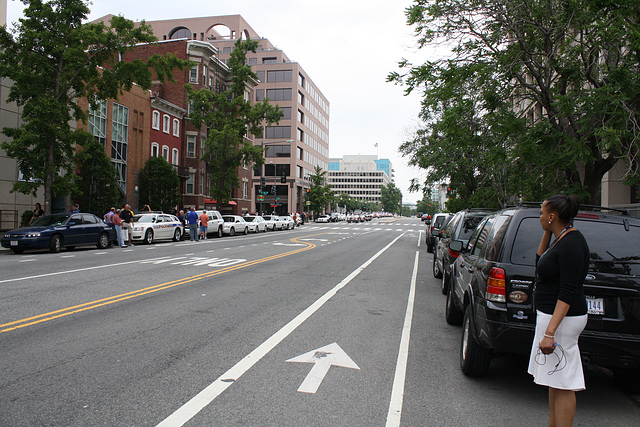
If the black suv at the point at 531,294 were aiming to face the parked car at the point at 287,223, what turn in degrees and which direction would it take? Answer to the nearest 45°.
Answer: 0° — it already faces it

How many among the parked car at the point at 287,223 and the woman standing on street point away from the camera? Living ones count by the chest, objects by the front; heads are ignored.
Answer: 0

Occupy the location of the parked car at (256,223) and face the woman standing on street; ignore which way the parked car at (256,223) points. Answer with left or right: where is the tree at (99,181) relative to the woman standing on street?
right

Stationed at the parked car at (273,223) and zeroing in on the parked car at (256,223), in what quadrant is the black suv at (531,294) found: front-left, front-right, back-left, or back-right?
front-left

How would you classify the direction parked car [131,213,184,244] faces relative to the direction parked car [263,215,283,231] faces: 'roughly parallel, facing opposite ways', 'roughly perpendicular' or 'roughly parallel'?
roughly parallel

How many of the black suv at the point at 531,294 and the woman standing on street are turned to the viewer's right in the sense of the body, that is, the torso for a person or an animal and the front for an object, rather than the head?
0

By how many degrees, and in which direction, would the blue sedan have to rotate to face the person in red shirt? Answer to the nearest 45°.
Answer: approximately 180°

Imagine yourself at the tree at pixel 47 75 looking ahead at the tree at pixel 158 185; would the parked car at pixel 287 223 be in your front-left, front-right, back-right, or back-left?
front-right

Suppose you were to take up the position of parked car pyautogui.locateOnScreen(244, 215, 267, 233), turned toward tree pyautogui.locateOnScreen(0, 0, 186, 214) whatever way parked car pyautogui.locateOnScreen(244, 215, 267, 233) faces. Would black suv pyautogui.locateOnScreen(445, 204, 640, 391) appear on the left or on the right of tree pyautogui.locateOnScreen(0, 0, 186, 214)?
left

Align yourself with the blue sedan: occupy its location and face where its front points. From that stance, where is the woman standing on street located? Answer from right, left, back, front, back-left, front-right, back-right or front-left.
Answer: front-left

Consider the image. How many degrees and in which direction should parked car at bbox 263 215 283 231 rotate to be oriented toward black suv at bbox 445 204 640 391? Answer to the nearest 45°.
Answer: approximately 45° to its left

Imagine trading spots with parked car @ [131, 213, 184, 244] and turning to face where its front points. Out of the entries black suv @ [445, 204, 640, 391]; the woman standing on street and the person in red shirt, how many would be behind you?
1

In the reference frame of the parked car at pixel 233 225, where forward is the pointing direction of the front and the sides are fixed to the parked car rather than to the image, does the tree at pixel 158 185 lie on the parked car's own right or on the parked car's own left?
on the parked car's own right

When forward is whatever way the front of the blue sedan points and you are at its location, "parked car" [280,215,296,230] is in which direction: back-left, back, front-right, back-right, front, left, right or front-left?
back

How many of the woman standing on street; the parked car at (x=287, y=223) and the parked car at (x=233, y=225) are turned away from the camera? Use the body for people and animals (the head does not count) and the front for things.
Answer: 0

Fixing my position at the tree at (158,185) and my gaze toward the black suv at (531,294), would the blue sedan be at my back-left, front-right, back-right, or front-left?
front-right

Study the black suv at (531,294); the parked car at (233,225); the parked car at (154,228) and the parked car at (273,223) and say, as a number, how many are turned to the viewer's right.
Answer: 0

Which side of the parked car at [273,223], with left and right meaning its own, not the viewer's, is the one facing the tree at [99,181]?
front
